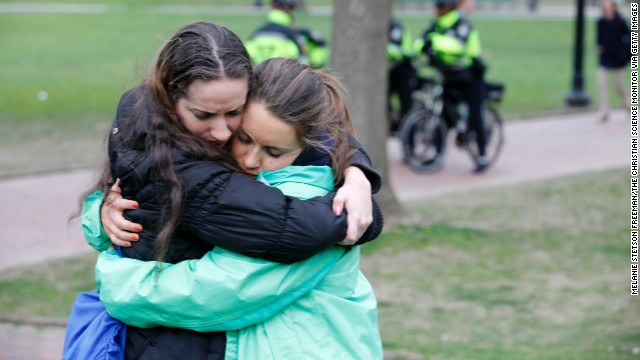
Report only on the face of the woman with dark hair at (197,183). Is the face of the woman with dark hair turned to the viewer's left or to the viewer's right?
to the viewer's right

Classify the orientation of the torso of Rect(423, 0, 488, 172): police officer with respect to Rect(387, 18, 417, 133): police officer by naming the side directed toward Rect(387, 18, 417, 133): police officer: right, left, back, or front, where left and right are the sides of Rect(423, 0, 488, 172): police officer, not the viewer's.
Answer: right

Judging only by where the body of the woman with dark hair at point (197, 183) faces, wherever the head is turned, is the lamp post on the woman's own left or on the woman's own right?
on the woman's own left

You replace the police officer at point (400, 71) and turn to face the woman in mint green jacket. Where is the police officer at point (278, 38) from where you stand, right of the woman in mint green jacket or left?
right

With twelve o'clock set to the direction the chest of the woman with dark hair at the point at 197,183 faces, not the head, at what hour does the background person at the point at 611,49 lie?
The background person is roughly at 10 o'clock from the woman with dark hair.

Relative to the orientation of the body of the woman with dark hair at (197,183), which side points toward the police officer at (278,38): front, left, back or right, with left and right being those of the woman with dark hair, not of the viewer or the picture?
left

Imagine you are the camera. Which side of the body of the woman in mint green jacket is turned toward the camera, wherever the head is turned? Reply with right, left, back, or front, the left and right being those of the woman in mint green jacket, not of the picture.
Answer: left

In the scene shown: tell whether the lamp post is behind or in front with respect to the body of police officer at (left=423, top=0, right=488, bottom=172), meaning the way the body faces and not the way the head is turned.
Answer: behind
